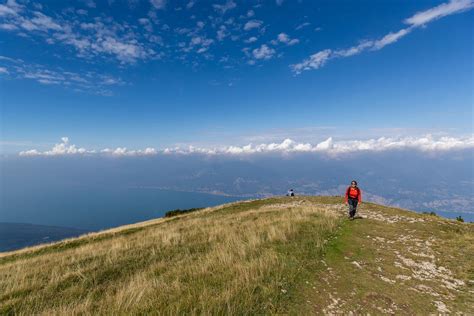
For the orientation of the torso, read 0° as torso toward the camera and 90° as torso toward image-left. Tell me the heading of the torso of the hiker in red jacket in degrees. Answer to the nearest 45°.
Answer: approximately 0°
